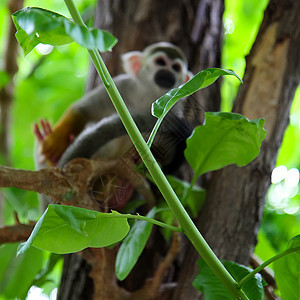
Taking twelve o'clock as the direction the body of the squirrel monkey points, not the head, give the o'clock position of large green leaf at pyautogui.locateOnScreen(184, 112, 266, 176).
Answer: The large green leaf is roughly at 1 o'clock from the squirrel monkey.

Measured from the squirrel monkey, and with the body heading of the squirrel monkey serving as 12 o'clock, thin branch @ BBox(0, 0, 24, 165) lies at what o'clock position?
The thin branch is roughly at 5 o'clock from the squirrel monkey.

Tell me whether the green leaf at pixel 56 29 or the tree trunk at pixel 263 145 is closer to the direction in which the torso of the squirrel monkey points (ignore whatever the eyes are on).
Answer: the tree trunk

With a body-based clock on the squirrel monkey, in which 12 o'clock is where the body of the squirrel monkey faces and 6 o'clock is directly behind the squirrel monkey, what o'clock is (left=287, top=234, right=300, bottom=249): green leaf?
The green leaf is roughly at 1 o'clock from the squirrel monkey.

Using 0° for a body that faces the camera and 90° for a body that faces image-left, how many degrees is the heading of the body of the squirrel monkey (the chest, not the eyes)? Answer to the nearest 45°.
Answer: approximately 315°

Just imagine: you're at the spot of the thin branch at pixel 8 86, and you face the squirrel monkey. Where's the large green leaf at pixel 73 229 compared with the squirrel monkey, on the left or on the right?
right

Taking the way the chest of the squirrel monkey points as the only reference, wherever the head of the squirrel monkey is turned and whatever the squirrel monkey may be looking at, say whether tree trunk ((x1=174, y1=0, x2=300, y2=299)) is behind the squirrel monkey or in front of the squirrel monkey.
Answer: in front

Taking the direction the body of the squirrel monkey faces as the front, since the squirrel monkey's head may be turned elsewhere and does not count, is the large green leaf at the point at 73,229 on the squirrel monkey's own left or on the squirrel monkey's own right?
on the squirrel monkey's own right

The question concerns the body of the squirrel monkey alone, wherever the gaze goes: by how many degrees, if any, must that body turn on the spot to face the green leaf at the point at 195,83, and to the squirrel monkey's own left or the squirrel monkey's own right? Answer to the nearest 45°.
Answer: approximately 45° to the squirrel monkey's own right
